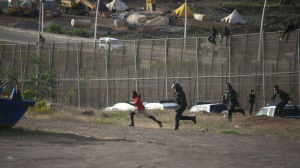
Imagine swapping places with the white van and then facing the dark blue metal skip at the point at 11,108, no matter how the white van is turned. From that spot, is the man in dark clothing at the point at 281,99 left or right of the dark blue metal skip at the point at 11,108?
left

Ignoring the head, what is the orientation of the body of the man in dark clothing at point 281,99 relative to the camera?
to the viewer's left
